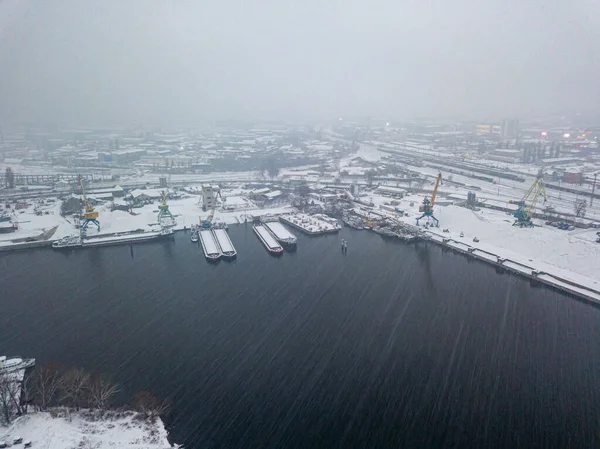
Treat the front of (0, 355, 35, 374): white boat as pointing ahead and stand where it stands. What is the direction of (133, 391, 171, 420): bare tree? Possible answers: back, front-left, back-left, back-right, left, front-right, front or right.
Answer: front-right

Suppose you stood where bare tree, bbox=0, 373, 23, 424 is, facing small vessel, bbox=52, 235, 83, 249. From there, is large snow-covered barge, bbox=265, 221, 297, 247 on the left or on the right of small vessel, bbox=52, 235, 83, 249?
right

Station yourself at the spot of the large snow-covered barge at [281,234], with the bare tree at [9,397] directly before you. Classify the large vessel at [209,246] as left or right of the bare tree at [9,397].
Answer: right

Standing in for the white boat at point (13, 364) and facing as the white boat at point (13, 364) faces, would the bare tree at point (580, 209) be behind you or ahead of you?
ahead

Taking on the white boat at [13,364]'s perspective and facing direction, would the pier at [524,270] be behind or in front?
in front

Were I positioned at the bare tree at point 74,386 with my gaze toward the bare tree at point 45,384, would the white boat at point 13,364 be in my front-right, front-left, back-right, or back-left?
front-right

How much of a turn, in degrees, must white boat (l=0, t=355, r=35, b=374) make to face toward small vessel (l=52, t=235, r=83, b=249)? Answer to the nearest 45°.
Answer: approximately 90° to its left

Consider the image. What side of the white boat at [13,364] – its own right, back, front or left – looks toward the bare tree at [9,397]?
right

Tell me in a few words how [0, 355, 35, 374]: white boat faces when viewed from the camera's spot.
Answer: facing to the right of the viewer

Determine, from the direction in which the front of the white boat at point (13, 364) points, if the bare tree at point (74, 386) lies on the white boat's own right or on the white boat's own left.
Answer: on the white boat's own right

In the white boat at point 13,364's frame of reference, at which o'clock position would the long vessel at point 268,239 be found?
The long vessel is roughly at 11 o'clock from the white boat.

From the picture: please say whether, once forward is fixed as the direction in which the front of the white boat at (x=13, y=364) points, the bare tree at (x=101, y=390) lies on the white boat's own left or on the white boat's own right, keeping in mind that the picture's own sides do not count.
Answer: on the white boat's own right
